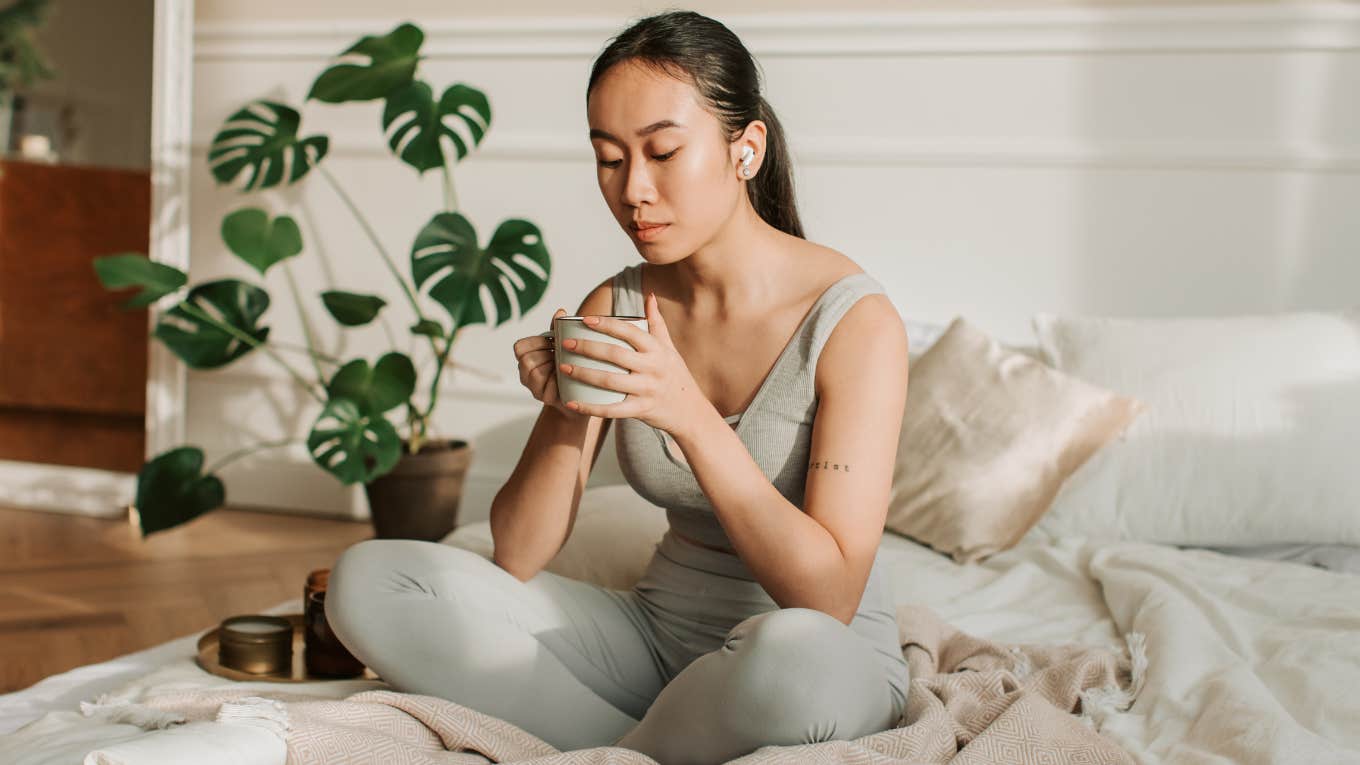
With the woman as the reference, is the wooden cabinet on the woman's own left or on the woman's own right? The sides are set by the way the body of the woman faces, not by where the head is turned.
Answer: on the woman's own right

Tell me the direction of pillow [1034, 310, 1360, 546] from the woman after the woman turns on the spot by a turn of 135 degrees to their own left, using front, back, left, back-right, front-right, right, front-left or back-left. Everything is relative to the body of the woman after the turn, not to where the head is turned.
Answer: front-left

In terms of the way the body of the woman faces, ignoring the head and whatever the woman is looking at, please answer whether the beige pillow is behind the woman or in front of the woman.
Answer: behind

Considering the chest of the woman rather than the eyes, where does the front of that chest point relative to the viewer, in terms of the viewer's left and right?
facing the viewer and to the left of the viewer

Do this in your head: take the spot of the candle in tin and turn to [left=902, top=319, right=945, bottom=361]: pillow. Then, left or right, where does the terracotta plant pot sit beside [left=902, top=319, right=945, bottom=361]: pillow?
left

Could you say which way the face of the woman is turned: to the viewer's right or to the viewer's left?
to the viewer's left
